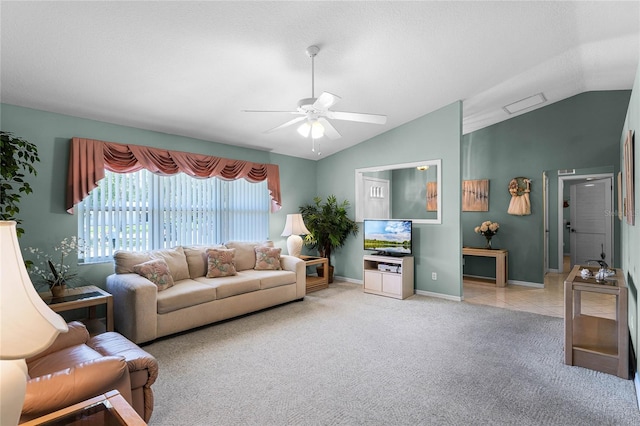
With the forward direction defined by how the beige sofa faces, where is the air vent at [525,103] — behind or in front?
in front

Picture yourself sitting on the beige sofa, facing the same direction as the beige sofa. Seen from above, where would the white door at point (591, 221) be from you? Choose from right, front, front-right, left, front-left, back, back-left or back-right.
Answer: front-left

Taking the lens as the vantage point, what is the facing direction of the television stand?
facing the viewer and to the left of the viewer

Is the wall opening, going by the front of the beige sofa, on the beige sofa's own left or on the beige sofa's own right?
on the beige sofa's own left

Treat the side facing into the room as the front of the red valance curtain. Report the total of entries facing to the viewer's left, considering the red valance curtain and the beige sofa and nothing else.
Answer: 0

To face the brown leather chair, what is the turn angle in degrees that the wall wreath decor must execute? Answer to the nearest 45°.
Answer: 0° — it already faces it

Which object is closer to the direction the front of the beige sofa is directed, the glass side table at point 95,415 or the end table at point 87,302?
the glass side table

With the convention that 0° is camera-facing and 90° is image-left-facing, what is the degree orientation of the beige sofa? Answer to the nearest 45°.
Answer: approximately 315°

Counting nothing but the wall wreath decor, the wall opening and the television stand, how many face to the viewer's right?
0

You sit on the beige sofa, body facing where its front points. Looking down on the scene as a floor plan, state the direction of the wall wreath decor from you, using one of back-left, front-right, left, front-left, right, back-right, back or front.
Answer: front-left

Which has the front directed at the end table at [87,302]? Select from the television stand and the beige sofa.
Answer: the television stand

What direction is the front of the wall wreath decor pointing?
toward the camera

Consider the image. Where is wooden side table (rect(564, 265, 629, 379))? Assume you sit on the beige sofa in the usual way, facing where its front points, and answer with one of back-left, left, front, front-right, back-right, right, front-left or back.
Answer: front

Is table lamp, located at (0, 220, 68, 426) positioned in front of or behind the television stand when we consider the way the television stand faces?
in front

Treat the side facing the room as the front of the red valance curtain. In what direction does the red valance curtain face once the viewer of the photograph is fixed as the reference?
facing the viewer and to the right of the viewer

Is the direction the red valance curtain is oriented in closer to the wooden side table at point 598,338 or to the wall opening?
the wooden side table
